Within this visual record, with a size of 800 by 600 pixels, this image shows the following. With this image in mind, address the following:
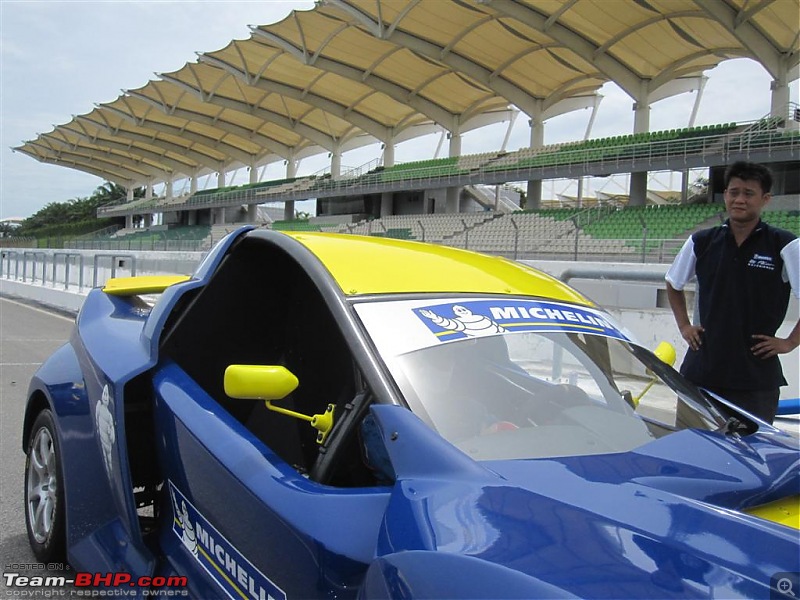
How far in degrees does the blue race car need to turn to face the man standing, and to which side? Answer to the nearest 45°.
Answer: approximately 90° to its left

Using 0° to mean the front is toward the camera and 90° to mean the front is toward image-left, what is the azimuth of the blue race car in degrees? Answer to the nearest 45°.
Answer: approximately 315°

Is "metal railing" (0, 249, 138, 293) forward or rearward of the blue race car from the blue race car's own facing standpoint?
rearward

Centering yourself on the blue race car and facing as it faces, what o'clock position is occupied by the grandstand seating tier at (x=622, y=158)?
The grandstand seating tier is roughly at 8 o'clock from the blue race car.

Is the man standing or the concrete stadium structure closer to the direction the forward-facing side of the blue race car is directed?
the man standing

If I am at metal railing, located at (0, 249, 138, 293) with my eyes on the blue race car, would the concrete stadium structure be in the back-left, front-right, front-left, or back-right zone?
back-left

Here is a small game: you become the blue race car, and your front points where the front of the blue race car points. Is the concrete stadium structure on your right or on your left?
on your left
